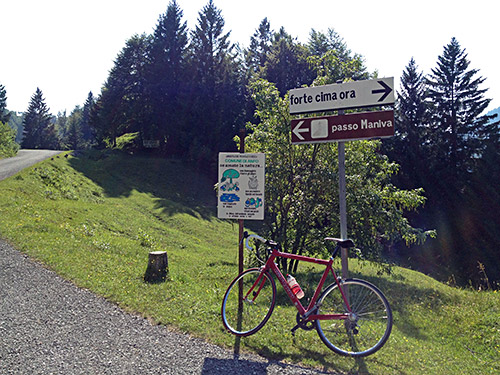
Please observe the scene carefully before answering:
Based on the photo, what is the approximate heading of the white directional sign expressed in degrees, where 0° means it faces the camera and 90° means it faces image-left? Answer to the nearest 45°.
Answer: approximately 45°

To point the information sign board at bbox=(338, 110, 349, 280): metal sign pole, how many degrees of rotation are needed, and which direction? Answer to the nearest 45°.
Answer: approximately 90° to its left

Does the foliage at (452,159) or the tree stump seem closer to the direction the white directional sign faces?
the tree stump

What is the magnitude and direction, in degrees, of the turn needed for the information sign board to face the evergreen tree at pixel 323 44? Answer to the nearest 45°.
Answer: approximately 180°

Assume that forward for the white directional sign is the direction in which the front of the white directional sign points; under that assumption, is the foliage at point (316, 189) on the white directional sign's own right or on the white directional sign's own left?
on the white directional sign's own right
